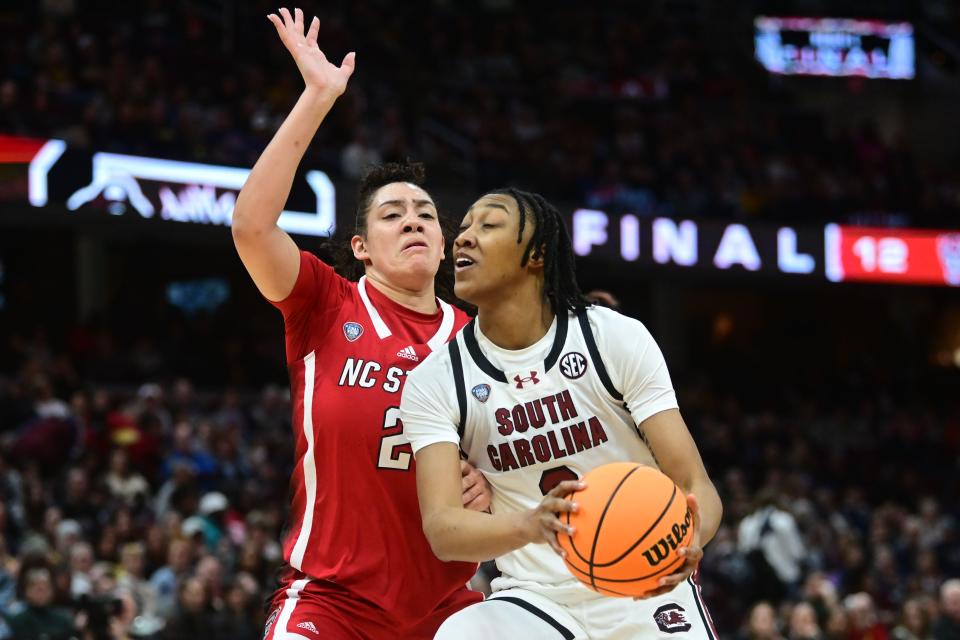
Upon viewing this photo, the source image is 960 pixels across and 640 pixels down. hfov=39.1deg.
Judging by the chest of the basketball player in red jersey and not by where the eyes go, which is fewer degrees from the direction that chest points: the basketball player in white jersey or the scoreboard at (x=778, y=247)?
the basketball player in white jersey

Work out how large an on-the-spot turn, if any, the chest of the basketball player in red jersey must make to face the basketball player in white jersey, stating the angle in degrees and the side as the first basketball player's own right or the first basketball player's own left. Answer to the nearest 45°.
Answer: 0° — they already face them

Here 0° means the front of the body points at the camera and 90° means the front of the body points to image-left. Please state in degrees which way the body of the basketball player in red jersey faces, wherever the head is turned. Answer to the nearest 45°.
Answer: approximately 315°
